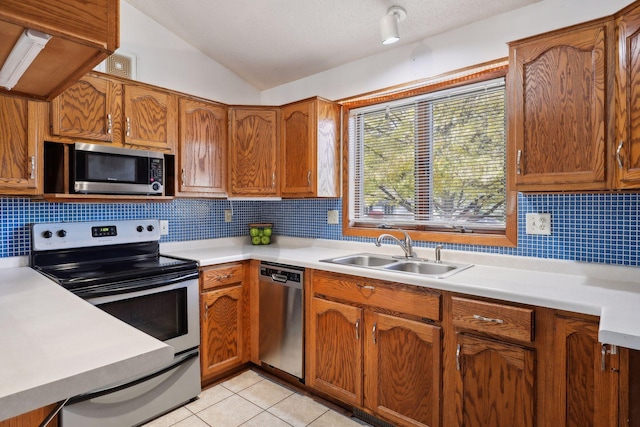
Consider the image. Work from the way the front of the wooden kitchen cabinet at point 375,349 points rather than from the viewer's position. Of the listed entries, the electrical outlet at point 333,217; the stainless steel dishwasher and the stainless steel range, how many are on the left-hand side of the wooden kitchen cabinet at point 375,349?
0

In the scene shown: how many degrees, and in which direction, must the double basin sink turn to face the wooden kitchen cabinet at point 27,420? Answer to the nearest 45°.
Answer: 0° — it already faces it

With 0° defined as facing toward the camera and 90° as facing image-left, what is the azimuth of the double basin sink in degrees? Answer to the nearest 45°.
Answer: approximately 45°

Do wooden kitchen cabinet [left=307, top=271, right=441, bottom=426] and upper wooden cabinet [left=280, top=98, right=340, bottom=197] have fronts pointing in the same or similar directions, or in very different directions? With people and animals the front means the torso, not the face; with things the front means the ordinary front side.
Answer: same or similar directions

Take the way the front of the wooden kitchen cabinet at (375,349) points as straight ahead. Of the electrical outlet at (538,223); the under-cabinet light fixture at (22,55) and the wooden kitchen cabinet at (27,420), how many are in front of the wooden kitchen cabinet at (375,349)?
2

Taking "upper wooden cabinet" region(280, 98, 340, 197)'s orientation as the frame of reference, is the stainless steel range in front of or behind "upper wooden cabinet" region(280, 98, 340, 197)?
in front

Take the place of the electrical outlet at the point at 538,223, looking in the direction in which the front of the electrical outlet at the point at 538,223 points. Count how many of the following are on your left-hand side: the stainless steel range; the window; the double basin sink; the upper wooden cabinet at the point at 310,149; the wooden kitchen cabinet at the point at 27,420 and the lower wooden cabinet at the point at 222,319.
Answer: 0

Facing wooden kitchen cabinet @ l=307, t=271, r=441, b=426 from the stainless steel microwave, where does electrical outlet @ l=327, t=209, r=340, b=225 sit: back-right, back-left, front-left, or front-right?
front-left

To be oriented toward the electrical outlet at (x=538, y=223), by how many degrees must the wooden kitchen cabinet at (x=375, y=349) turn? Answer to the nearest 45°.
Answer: approximately 135° to its left

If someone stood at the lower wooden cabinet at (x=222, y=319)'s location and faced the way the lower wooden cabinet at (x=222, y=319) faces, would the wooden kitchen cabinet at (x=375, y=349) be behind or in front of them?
in front

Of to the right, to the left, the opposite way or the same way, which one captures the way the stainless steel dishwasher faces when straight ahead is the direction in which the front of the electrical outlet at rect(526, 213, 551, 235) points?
the same way

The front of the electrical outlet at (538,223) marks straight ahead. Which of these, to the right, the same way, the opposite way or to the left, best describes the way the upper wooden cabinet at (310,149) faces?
the same way

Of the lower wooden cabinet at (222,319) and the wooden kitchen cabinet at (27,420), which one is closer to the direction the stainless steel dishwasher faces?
the wooden kitchen cabinet

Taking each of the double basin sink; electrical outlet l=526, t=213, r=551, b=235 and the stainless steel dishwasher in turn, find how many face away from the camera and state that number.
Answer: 0
